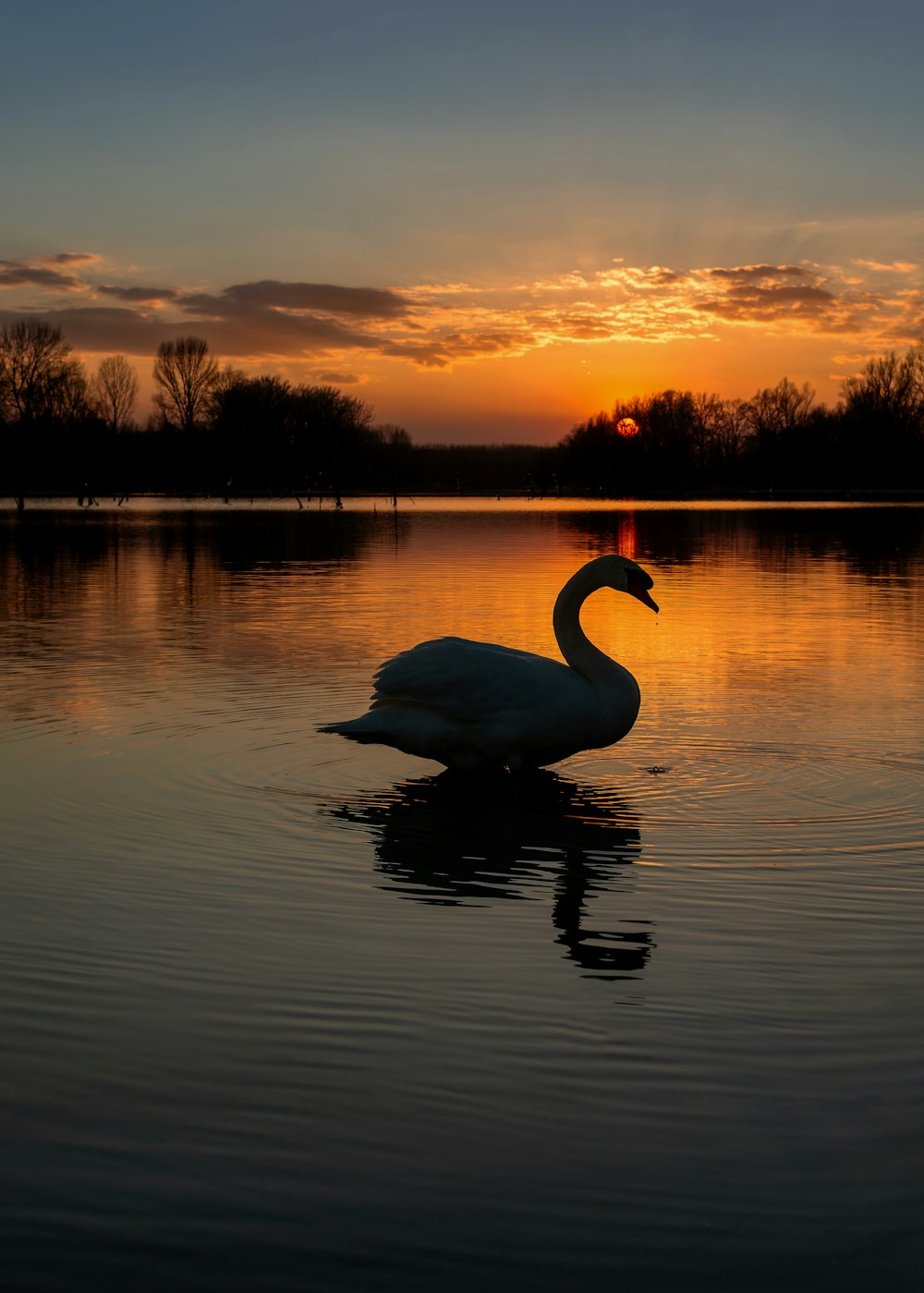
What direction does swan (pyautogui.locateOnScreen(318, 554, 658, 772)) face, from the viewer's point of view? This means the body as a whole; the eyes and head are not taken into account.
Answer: to the viewer's right
